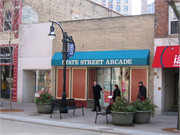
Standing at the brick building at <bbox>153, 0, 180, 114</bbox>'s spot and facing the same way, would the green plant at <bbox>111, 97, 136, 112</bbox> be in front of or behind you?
in front

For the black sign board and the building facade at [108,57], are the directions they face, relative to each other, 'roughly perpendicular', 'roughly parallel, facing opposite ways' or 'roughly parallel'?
roughly parallel

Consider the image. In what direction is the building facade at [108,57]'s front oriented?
toward the camera

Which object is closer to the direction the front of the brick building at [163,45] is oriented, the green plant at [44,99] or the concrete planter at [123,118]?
the concrete planter

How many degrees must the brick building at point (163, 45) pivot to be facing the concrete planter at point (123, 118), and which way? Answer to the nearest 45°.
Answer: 0° — it already faces it

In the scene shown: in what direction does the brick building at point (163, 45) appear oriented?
toward the camera

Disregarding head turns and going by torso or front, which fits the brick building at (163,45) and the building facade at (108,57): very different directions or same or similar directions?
same or similar directions

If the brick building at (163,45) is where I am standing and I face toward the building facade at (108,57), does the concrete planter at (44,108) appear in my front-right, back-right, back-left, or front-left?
front-left
